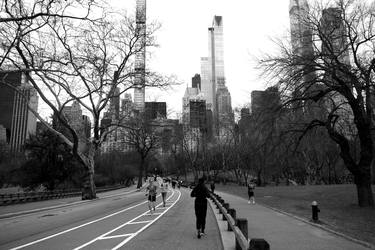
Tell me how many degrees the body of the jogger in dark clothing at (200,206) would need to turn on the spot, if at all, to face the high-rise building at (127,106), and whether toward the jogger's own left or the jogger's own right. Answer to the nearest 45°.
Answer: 0° — they already face it

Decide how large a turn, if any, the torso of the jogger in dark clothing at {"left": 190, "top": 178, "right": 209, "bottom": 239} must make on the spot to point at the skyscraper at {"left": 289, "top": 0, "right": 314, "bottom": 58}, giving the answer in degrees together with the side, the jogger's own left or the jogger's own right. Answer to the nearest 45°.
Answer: approximately 45° to the jogger's own right

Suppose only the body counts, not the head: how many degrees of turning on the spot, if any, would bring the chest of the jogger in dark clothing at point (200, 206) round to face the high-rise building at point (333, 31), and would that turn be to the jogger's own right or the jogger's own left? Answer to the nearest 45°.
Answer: approximately 45° to the jogger's own right

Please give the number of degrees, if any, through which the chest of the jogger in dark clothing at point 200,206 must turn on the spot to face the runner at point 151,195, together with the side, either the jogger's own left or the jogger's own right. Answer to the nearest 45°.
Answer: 0° — they already face them

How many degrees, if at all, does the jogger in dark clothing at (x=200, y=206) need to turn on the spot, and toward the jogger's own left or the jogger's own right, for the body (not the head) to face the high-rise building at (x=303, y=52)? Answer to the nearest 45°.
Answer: approximately 45° to the jogger's own right

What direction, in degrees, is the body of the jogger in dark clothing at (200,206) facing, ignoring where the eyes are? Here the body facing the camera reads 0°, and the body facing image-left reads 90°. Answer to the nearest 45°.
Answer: approximately 180°
